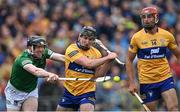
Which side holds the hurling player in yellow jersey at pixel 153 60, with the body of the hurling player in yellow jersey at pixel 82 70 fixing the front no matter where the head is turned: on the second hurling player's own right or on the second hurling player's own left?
on the second hurling player's own left

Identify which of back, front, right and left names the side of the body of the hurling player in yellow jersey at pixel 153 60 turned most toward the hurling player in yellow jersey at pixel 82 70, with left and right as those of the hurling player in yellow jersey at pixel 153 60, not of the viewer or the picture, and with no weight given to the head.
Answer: right

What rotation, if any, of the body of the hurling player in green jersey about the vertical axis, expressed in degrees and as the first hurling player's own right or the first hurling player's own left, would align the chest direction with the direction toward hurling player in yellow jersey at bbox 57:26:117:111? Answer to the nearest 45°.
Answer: approximately 45° to the first hurling player's own left
